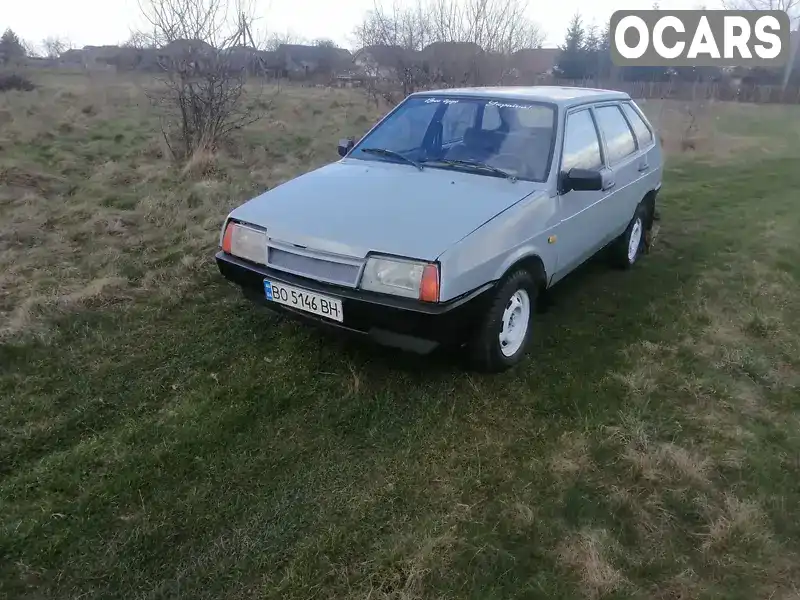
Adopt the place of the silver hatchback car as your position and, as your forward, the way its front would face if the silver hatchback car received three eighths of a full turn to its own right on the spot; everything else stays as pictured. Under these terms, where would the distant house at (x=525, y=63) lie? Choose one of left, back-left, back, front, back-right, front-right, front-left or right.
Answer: front

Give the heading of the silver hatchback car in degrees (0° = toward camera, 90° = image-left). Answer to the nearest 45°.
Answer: approximately 45°

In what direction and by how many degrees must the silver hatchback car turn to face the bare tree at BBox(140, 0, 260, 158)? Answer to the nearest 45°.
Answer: approximately 90° to its right

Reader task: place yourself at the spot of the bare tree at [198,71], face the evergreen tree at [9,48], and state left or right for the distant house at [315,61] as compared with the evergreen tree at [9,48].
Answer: right

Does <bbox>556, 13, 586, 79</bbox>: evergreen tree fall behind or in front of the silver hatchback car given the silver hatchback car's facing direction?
behind

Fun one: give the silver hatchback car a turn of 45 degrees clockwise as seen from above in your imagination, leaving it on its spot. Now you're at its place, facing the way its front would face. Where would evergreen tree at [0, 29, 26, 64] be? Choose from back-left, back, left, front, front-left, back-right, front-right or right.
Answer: front-right

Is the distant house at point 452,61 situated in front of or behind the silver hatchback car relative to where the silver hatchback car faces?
behind
